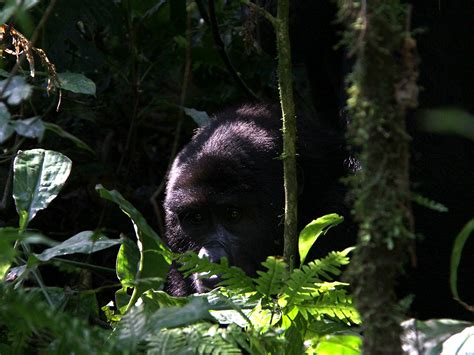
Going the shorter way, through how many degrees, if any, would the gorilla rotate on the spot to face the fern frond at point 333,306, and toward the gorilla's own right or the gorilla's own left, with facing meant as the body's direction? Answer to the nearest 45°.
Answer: approximately 45° to the gorilla's own left

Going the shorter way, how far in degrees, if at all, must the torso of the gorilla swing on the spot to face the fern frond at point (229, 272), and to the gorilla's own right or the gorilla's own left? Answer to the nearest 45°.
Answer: approximately 45° to the gorilla's own left

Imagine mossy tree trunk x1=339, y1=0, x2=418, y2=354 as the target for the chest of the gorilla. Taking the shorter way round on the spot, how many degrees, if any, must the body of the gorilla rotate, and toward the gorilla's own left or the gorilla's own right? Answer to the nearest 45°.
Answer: approximately 45° to the gorilla's own left

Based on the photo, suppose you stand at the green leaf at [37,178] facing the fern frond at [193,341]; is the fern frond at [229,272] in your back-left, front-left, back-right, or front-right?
front-left

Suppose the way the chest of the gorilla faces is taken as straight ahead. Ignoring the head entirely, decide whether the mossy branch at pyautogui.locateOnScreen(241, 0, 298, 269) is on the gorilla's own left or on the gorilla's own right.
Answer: on the gorilla's own left

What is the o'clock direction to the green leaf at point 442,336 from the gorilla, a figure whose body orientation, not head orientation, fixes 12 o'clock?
The green leaf is roughly at 10 o'clock from the gorilla.

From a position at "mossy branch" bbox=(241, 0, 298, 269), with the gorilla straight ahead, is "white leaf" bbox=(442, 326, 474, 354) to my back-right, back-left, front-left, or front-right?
back-right

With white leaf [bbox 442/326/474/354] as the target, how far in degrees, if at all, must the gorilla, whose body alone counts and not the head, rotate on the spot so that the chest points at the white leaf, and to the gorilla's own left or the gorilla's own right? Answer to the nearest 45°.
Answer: approximately 45° to the gorilla's own left

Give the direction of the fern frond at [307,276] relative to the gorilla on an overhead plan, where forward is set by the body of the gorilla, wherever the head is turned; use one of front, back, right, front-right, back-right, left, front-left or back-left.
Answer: front-left
